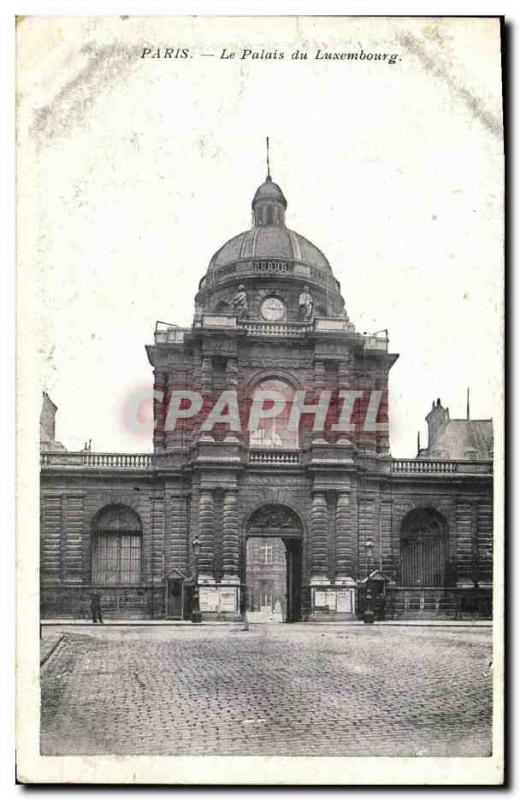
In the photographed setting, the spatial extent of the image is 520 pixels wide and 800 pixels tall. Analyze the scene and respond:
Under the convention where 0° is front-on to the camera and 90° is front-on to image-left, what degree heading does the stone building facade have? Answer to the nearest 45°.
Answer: approximately 0°
